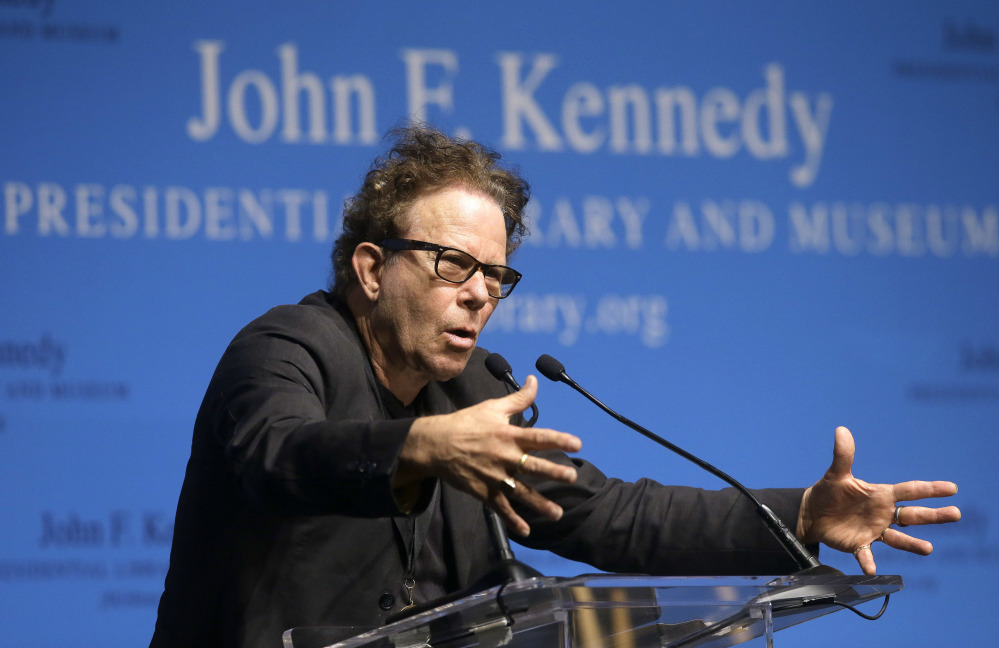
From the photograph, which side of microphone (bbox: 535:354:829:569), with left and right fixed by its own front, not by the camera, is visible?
left

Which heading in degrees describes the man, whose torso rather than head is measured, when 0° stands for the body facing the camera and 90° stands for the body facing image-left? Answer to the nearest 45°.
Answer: approximately 315°

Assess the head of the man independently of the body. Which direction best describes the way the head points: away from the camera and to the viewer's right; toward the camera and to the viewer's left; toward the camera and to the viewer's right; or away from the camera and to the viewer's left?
toward the camera and to the viewer's right
